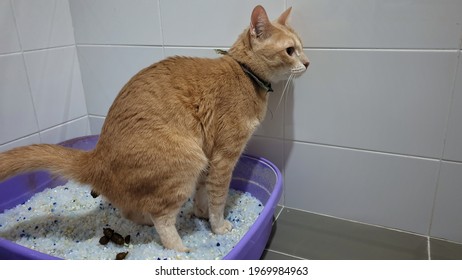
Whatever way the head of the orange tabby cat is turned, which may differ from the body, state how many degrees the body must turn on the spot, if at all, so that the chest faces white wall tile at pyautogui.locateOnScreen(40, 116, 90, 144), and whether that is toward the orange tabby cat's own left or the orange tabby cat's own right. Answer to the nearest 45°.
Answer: approximately 135° to the orange tabby cat's own left

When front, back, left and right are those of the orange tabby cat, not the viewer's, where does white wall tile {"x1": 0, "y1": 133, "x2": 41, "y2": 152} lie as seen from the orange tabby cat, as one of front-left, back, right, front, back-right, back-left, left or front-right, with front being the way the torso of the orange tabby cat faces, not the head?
back-left

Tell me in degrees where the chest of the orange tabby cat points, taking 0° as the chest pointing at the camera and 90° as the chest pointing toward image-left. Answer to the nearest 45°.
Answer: approximately 270°

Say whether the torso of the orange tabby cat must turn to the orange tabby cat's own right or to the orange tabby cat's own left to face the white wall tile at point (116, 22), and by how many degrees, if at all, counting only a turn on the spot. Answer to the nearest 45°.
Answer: approximately 90° to the orange tabby cat's own left

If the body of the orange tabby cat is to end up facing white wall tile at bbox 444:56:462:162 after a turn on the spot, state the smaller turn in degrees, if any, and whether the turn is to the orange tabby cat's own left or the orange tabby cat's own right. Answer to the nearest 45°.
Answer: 0° — it already faces it

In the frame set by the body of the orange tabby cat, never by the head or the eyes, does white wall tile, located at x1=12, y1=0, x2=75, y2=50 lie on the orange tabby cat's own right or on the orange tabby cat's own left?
on the orange tabby cat's own left

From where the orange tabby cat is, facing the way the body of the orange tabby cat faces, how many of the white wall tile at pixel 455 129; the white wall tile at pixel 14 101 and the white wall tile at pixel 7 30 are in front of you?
1

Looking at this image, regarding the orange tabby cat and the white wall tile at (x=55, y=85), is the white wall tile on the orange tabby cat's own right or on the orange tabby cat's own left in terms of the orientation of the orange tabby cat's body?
on the orange tabby cat's own left

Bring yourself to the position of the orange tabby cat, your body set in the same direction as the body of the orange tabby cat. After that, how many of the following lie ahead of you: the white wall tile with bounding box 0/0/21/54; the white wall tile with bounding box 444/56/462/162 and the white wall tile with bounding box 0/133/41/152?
1
